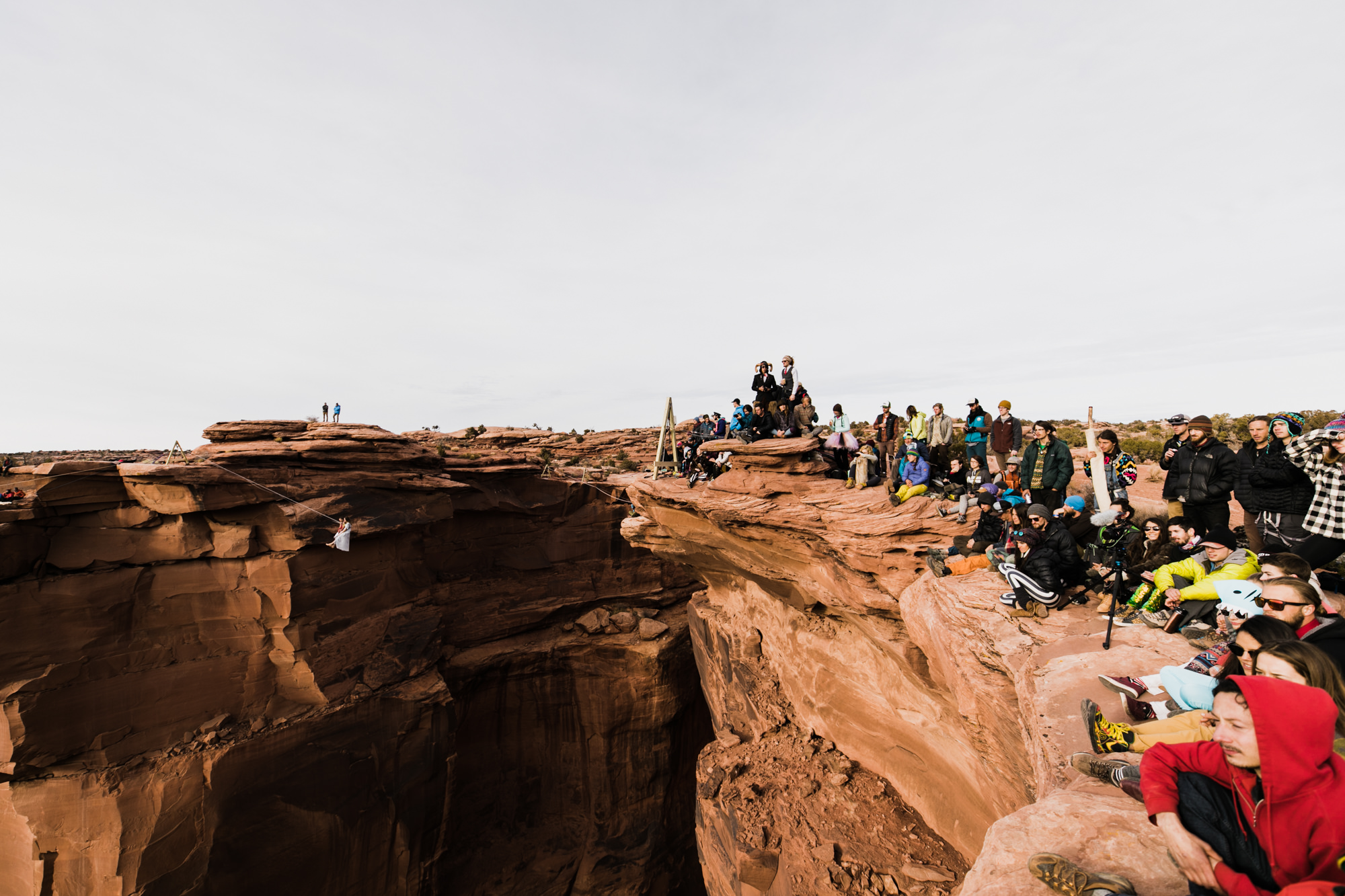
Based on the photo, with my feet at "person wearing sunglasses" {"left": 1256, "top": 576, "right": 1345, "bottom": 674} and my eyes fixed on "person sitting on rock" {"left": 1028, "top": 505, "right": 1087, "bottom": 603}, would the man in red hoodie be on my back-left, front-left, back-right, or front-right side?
back-left

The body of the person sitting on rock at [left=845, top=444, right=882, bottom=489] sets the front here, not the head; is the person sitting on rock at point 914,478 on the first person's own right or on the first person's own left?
on the first person's own left

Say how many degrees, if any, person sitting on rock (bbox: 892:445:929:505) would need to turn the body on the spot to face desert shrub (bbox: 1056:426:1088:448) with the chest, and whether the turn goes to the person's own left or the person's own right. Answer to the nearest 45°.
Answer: approximately 135° to the person's own right

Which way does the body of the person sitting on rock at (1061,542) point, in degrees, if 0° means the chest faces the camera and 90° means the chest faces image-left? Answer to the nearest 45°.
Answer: approximately 45°

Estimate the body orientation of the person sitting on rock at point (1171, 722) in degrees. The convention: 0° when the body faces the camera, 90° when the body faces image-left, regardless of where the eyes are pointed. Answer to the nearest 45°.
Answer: approximately 90°

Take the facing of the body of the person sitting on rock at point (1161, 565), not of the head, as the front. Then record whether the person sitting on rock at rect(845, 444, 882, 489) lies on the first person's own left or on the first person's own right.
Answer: on the first person's own right

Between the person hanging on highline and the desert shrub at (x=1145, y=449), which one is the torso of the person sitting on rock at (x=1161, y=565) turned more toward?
the person hanging on highline

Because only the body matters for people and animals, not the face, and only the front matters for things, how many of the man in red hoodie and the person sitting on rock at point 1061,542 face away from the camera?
0

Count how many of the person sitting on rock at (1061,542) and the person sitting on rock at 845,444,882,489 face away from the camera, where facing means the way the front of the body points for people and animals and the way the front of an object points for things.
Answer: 0

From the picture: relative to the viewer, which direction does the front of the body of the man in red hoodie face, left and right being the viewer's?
facing the viewer and to the left of the viewer

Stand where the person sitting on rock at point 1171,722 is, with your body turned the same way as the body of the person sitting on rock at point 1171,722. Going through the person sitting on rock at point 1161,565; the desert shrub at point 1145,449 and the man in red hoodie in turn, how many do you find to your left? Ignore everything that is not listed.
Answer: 1
